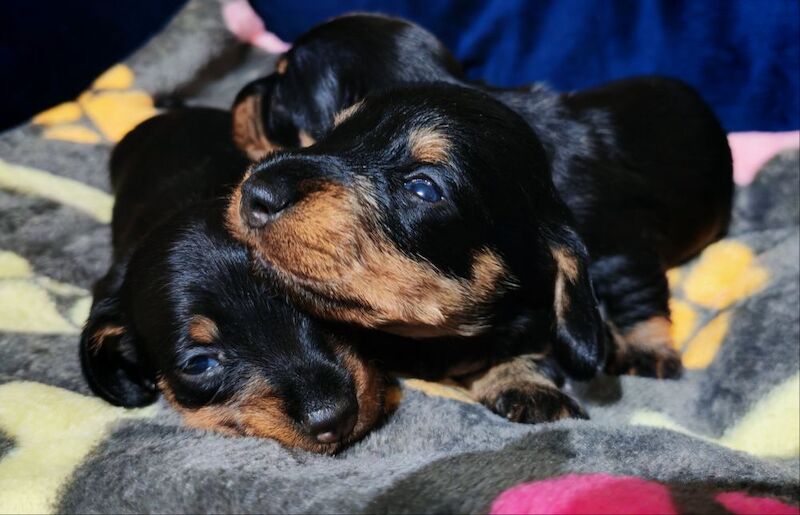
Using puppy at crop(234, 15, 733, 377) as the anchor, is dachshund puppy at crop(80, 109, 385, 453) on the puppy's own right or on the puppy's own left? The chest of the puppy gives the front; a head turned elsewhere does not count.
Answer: on the puppy's own left

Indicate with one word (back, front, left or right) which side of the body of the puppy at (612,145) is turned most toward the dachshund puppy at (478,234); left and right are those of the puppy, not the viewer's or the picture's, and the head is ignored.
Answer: left

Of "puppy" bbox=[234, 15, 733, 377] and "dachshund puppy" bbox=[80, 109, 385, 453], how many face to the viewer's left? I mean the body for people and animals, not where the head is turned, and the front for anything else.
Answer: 1

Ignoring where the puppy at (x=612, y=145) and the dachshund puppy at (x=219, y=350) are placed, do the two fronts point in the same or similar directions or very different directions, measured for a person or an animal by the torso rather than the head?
very different directions

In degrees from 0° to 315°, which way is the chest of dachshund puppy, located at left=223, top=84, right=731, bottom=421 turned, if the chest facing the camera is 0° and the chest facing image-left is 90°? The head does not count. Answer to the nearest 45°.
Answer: approximately 45°

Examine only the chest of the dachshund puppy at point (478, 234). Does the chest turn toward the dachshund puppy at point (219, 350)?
yes

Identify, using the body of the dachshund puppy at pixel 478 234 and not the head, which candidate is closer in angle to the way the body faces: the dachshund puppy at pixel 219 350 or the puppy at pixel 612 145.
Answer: the dachshund puppy

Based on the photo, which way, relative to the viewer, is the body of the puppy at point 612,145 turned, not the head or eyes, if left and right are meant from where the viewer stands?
facing to the left of the viewer

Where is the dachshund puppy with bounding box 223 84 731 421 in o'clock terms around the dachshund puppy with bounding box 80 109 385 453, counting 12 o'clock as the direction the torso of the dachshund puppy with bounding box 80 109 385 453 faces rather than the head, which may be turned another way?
the dachshund puppy with bounding box 223 84 731 421 is roughly at 10 o'clock from the dachshund puppy with bounding box 80 109 385 453.

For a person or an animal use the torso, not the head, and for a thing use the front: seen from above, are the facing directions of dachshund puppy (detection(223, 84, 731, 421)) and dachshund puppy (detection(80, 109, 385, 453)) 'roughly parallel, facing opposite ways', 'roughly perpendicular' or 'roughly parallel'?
roughly perpendicular

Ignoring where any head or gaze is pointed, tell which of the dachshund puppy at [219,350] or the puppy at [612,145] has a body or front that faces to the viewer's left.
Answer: the puppy
